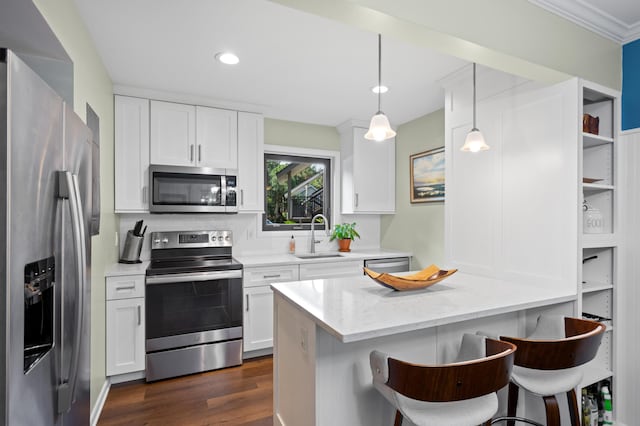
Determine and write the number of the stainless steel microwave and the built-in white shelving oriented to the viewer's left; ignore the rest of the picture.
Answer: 0

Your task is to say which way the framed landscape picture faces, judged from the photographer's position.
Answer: facing the viewer and to the left of the viewer

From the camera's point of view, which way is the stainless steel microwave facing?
toward the camera

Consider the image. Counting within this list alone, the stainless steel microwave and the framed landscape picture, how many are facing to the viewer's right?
0

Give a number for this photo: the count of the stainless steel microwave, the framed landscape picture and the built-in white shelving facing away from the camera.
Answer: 0

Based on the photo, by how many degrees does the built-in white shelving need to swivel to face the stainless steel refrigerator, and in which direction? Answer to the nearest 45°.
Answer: approximately 90° to its right

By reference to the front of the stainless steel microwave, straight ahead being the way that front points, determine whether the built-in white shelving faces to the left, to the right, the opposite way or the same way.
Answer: the same way

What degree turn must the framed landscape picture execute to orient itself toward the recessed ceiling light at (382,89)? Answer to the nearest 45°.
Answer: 0° — it already faces it

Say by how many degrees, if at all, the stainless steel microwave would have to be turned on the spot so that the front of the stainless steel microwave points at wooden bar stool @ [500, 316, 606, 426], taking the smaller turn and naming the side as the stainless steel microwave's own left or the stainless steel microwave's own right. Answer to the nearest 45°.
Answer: approximately 45° to the stainless steel microwave's own left

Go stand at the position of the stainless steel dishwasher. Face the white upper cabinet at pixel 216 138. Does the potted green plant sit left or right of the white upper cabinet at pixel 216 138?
right

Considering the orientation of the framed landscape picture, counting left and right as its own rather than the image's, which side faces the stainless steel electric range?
front

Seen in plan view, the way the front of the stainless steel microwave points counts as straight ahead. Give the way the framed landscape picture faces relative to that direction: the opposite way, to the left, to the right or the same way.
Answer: to the right

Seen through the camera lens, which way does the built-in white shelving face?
facing the viewer and to the right of the viewer

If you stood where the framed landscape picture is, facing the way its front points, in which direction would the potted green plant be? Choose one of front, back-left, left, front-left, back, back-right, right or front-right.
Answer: front-right

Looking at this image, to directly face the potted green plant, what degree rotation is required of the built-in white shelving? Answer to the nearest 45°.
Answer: approximately 135° to its right

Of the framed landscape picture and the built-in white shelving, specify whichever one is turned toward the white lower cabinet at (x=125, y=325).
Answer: the framed landscape picture

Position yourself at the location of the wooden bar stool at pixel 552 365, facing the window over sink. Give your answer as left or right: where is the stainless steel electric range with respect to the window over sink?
left

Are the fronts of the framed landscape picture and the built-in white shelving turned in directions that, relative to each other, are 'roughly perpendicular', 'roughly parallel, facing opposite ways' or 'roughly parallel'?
roughly perpendicular

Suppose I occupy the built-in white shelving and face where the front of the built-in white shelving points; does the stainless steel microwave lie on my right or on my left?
on my right

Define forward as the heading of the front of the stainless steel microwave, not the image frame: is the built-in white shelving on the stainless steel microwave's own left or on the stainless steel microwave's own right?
on the stainless steel microwave's own left
